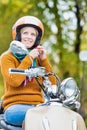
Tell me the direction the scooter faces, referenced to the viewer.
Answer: facing the viewer and to the right of the viewer
